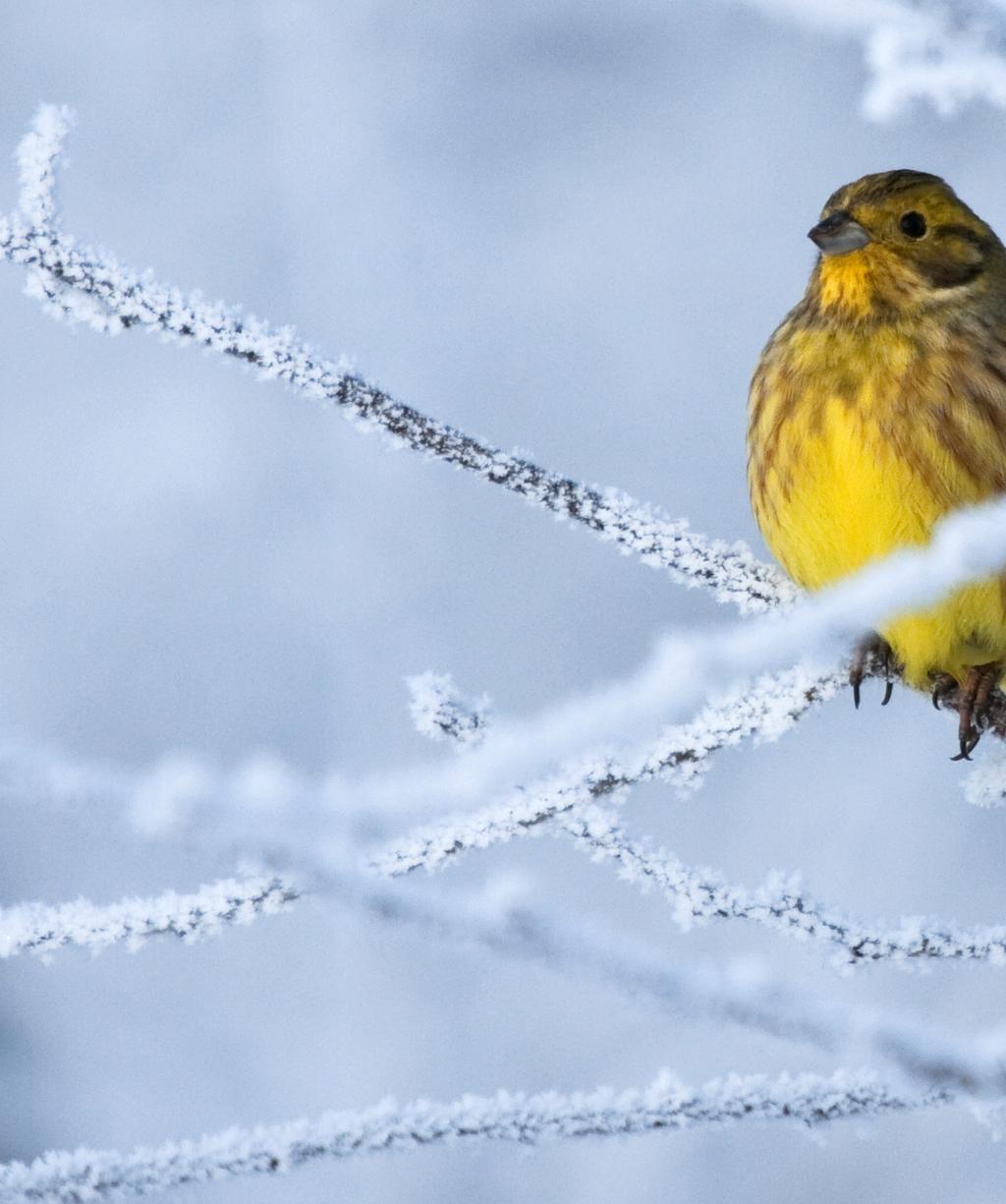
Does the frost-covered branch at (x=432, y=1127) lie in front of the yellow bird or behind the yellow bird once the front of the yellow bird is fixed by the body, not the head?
in front

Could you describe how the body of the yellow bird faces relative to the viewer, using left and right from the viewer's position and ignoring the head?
facing the viewer and to the left of the viewer

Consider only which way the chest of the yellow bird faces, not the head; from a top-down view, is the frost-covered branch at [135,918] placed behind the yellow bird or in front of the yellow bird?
in front
